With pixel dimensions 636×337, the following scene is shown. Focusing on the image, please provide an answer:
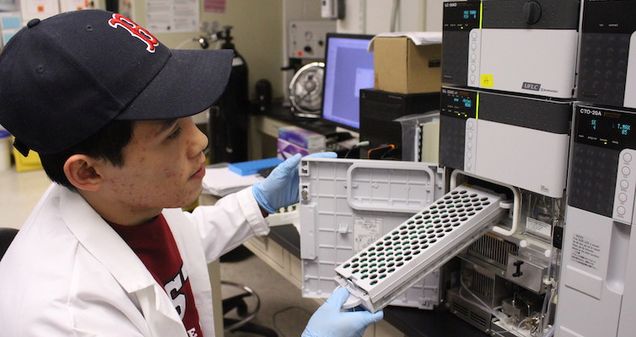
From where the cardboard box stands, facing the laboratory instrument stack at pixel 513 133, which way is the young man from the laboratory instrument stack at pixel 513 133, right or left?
right

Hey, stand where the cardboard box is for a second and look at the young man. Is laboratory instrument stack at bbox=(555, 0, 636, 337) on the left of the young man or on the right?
left

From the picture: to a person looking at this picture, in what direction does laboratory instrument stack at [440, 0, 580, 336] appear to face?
facing the viewer and to the left of the viewer

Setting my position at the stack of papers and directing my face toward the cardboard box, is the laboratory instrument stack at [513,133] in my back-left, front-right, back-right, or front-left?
front-right

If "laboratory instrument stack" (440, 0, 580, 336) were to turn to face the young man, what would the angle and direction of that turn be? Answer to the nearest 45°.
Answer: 0° — it already faces them

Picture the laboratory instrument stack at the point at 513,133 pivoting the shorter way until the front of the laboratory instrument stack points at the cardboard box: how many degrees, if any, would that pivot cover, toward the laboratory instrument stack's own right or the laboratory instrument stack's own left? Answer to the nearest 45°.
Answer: approximately 90° to the laboratory instrument stack's own right

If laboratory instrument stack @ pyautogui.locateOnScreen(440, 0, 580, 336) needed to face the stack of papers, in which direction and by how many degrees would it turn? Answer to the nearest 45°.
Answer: approximately 90° to its right

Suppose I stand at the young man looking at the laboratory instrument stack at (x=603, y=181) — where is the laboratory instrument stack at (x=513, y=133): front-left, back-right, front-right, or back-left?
front-left

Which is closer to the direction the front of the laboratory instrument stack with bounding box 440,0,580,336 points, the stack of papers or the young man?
the young man
